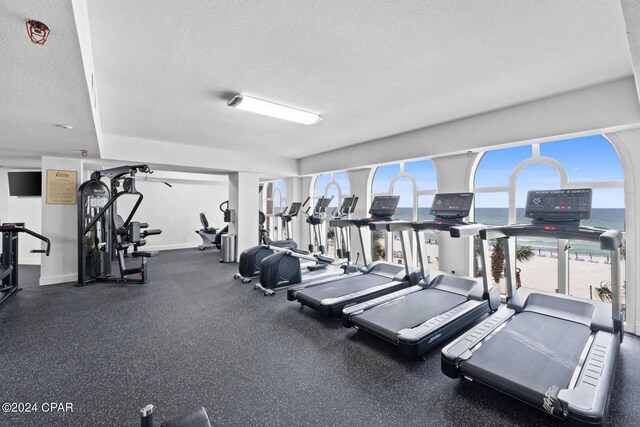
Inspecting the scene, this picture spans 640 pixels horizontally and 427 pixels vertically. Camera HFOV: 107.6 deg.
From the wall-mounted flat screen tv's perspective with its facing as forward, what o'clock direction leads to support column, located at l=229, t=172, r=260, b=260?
The support column is roughly at 10 o'clock from the wall-mounted flat screen tv.

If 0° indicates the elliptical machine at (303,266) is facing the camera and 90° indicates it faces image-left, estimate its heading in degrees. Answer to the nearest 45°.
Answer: approximately 225°

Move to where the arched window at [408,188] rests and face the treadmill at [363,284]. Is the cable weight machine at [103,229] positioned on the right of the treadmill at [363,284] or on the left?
right

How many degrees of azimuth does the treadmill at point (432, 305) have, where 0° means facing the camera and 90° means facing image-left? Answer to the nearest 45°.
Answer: approximately 225°

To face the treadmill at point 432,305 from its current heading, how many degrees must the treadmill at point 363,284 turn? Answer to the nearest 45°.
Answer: approximately 90° to its right

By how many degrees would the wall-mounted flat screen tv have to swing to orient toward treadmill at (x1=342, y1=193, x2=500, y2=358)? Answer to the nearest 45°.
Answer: approximately 45° to its left

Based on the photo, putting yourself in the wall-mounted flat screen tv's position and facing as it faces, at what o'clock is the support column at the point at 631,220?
The support column is roughly at 11 o'clock from the wall-mounted flat screen tv.

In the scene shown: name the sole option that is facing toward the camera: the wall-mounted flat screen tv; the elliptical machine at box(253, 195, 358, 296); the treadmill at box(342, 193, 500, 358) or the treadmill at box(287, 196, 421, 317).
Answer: the wall-mounted flat screen tv

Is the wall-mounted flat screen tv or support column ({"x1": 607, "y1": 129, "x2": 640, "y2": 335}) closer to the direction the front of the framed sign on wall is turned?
the support column

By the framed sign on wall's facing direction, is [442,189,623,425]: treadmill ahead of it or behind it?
ahead
